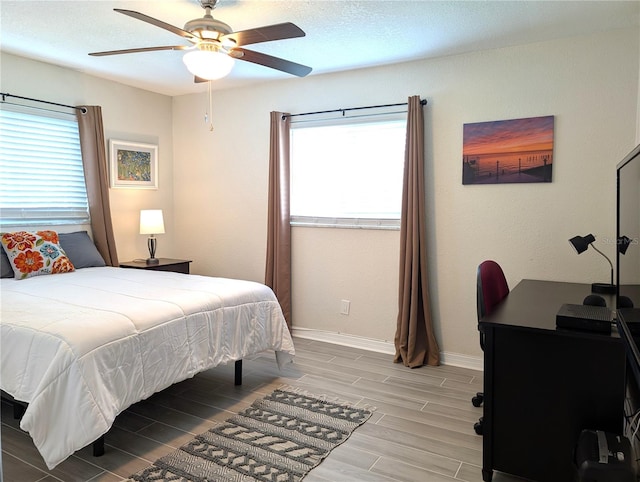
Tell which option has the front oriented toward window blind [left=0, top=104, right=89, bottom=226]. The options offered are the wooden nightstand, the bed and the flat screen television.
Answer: the flat screen television

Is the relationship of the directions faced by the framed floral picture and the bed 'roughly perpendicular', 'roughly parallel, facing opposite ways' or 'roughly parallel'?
roughly parallel

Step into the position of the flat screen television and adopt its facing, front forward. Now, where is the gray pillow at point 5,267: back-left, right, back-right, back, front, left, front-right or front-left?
front

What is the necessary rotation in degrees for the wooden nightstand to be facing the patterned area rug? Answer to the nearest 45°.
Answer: approximately 45° to its right

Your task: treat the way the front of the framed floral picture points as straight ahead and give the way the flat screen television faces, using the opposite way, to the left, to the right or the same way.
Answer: the opposite way

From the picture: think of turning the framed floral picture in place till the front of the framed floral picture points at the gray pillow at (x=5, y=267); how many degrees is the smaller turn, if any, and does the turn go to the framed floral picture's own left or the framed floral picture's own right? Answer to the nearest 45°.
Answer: approximately 90° to the framed floral picture's own right

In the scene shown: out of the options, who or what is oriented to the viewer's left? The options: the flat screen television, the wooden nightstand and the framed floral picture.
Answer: the flat screen television

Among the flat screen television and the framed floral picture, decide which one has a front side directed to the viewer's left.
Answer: the flat screen television

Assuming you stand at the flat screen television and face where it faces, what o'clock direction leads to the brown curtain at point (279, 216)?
The brown curtain is roughly at 1 o'clock from the flat screen television.

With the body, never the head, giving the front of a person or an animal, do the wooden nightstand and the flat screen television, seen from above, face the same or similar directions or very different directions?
very different directions

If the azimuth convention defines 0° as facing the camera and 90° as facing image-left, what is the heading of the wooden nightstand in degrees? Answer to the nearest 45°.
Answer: approximately 315°

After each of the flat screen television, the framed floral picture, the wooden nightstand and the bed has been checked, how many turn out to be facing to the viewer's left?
1

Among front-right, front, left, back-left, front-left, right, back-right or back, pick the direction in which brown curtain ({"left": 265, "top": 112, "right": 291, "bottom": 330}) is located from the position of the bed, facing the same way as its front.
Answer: left

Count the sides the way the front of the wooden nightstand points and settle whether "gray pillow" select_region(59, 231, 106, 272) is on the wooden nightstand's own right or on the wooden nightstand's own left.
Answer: on the wooden nightstand's own right

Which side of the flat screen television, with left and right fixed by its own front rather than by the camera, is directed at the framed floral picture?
front

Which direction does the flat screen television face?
to the viewer's left
